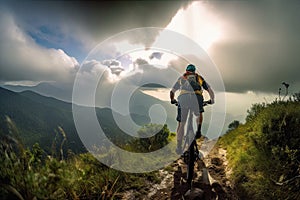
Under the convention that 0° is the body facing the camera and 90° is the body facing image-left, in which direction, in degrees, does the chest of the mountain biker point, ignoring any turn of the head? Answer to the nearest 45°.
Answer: approximately 180°
